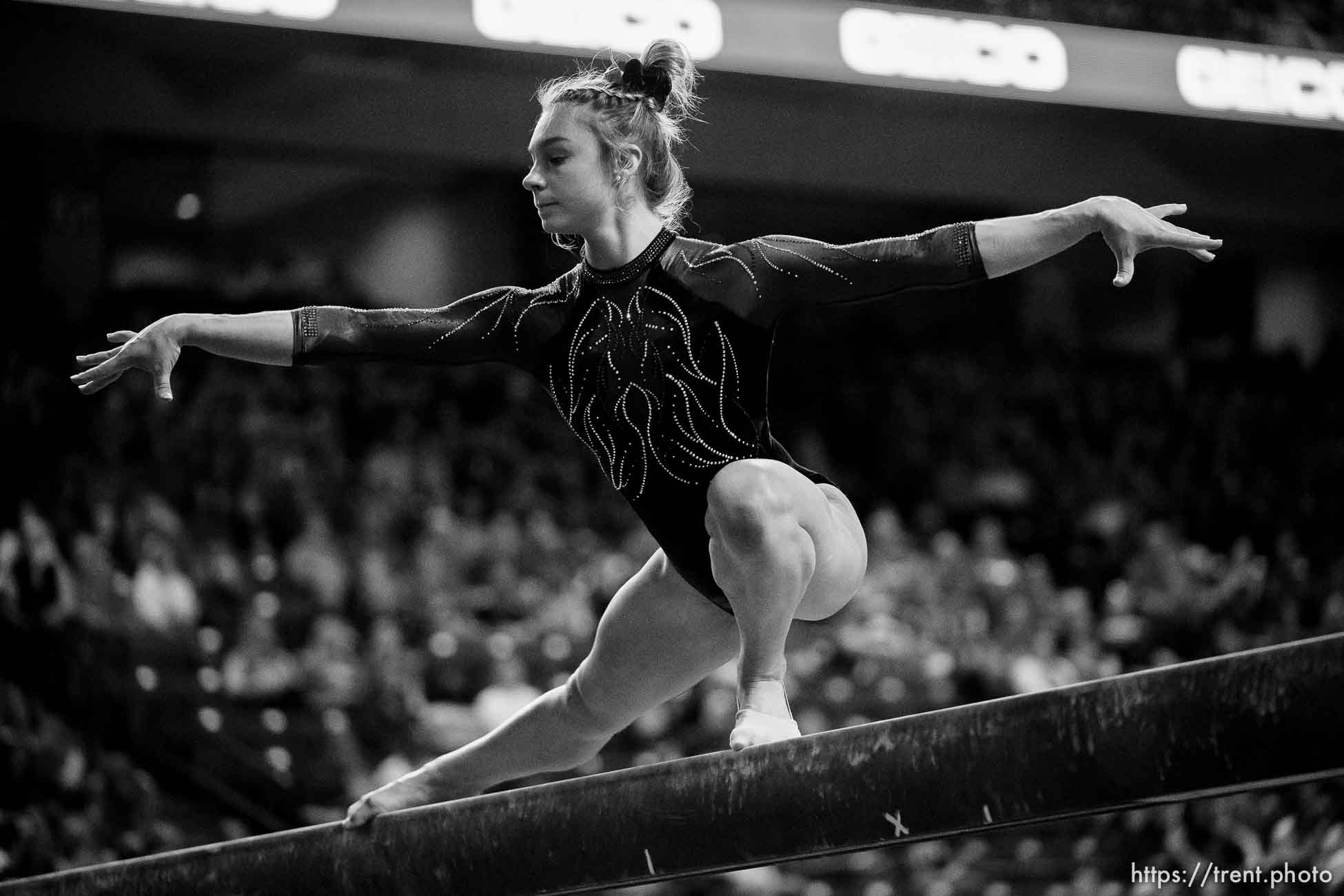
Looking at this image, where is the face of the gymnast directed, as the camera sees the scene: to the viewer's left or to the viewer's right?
to the viewer's left

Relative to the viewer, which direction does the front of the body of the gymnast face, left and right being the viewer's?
facing the viewer and to the left of the viewer

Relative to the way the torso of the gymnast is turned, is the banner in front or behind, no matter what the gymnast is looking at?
behind
